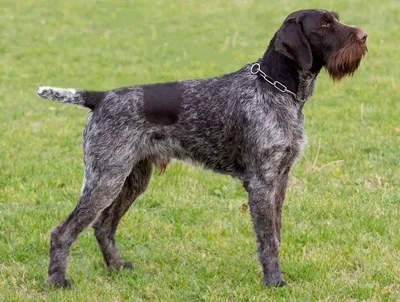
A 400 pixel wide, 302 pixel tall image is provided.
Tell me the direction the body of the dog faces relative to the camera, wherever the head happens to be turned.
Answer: to the viewer's right
